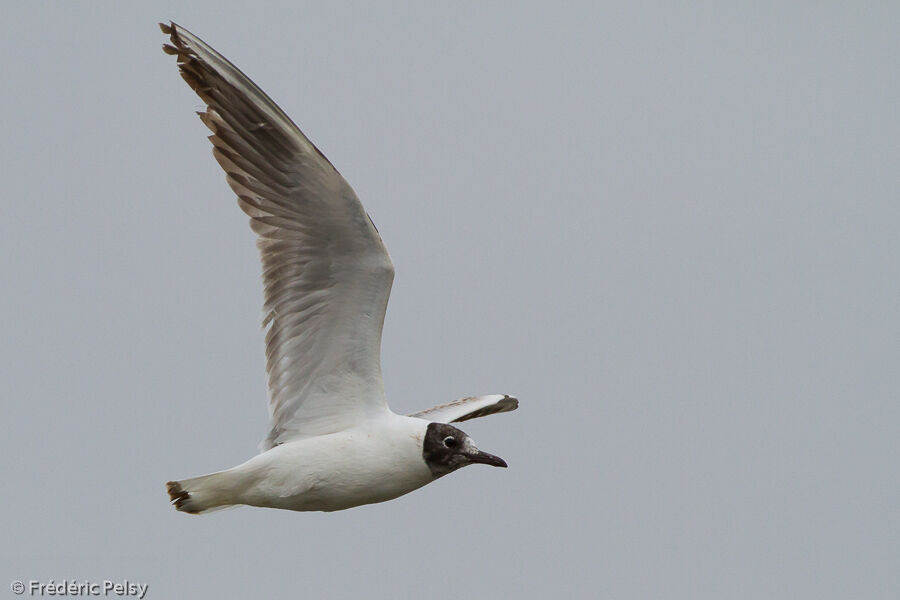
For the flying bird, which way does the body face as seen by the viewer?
to the viewer's right
